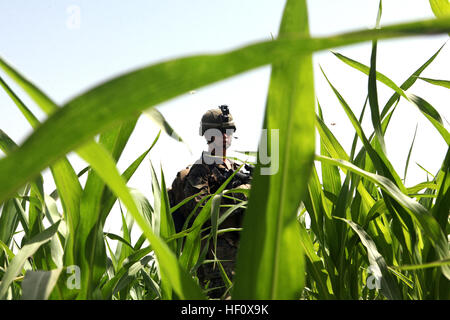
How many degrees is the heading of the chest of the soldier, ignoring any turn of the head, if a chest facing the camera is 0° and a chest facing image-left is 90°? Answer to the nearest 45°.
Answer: approximately 315°

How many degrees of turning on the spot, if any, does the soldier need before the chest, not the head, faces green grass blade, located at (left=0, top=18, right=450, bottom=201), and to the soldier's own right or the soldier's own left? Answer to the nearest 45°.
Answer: approximately 45° to the soldier's own right

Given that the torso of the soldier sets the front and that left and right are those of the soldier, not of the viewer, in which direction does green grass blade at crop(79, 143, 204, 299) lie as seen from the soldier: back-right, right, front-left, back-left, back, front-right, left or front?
front-right

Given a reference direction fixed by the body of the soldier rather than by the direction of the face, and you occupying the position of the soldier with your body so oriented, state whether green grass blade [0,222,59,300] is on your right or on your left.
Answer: on your right
